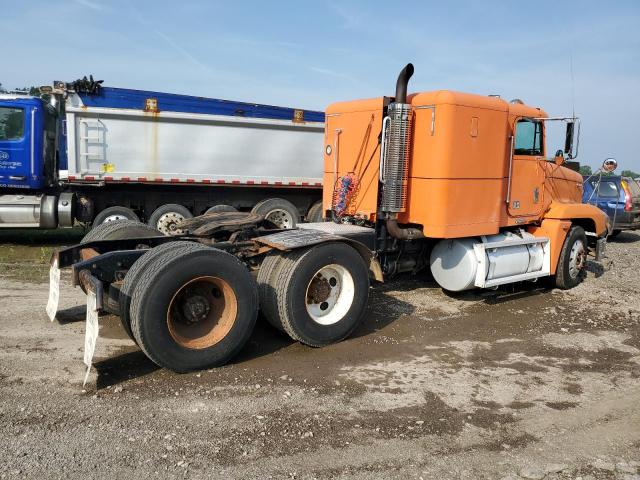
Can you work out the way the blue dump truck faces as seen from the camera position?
facing to the left of the viewer

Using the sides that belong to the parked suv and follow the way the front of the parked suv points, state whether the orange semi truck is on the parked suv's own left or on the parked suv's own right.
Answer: on the parked suv's own left

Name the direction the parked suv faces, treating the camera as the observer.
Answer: facing away from the viewer and to the left of the viewer

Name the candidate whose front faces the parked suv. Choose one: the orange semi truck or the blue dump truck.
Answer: the orange semi truck

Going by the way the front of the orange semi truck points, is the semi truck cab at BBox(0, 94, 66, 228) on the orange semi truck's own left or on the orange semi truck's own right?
on the orange semi truck's own left

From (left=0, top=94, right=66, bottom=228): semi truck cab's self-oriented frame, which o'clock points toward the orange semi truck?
The orange semi truck is roughly at 8 o'clock from the semi truck cab.

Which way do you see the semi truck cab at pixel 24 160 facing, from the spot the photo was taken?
facing to the left of the viewer

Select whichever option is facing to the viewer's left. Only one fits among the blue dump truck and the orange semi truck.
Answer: the blue dump truck

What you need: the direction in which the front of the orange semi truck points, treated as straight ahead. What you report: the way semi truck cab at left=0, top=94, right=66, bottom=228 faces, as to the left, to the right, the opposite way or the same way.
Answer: the opposite way

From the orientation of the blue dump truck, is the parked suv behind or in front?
behind

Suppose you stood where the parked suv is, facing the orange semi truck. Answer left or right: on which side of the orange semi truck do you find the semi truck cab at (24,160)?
right

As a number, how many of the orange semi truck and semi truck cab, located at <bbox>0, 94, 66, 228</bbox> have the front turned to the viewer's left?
1

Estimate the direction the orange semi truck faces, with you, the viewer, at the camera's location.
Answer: facing away from the viewer and to the right of the viewer

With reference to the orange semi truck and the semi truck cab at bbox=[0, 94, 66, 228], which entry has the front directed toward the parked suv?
the orange semi truck

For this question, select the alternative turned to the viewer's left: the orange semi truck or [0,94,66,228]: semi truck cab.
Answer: the semi truck cab

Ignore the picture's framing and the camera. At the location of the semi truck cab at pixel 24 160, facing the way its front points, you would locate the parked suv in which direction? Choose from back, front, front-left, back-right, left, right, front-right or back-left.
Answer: back
